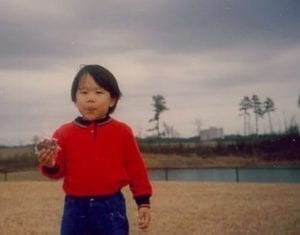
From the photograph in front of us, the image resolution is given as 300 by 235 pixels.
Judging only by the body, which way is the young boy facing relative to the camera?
toward the camera
